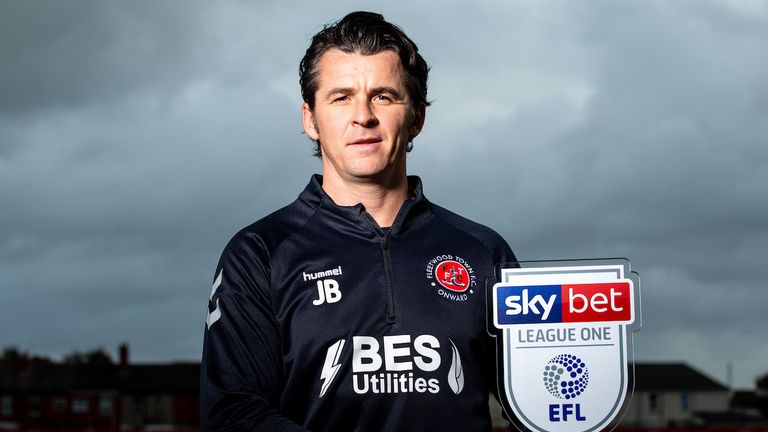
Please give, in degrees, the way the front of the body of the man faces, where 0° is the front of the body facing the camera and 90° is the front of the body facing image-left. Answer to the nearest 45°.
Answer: approximately 0°
